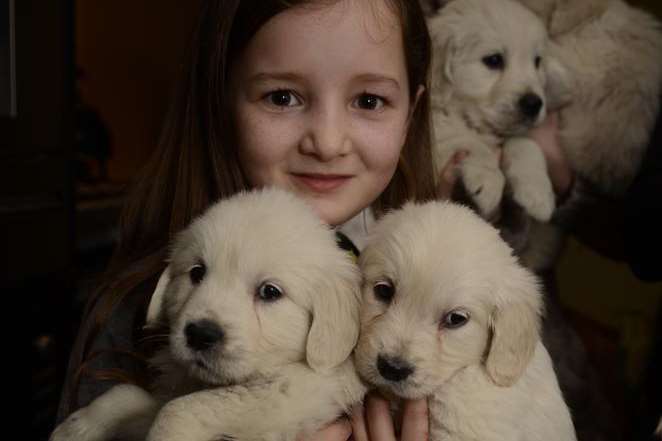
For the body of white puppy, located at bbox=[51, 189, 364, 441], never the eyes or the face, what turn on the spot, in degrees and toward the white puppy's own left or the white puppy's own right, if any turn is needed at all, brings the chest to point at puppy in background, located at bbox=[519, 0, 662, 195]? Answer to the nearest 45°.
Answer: approximately 180°

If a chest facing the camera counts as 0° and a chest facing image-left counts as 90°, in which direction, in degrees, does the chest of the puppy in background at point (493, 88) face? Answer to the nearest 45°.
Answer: approximately 315°

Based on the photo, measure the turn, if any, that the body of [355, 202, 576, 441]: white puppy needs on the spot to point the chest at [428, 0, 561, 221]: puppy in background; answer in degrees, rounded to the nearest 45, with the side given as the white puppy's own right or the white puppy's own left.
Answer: approximately 135° to the white puppy's own right

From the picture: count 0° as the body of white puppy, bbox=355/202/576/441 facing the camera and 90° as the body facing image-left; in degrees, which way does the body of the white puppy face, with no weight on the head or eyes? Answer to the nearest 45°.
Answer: approximately 45°

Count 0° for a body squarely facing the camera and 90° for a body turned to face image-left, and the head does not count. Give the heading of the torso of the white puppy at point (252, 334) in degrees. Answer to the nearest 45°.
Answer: approximately 45°
